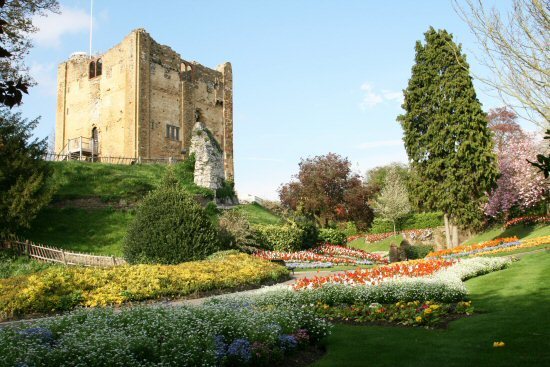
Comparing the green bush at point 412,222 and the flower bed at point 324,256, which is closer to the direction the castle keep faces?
the flower bed

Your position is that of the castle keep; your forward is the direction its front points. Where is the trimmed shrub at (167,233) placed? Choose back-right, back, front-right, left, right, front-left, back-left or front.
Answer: front-left

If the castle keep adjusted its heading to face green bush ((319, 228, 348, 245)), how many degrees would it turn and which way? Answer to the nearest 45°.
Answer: approximately 90° to its left

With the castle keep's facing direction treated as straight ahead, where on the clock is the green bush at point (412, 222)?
The green bush is roughly at 8 o'clock from the castle keep.

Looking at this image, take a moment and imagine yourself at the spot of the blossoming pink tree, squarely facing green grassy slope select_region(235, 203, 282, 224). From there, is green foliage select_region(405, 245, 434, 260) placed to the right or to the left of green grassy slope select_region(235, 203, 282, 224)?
left

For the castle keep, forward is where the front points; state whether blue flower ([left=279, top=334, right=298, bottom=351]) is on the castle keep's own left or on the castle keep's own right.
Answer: on the castle keep's own left

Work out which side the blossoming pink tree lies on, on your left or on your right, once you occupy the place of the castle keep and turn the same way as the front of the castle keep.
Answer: on your left

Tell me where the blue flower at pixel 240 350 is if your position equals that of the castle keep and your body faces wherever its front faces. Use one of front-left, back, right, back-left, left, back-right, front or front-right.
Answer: front-left

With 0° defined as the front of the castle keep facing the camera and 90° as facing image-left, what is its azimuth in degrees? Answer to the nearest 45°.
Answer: approximately 45°

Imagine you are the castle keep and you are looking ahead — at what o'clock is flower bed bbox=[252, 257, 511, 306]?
The flower bed is roughly at 10 o'clock from the castle keep.

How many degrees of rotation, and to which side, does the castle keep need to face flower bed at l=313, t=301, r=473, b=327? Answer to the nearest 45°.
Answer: approximately 45° to its left

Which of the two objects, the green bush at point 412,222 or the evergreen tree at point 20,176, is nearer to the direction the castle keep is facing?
the evergreen tree
